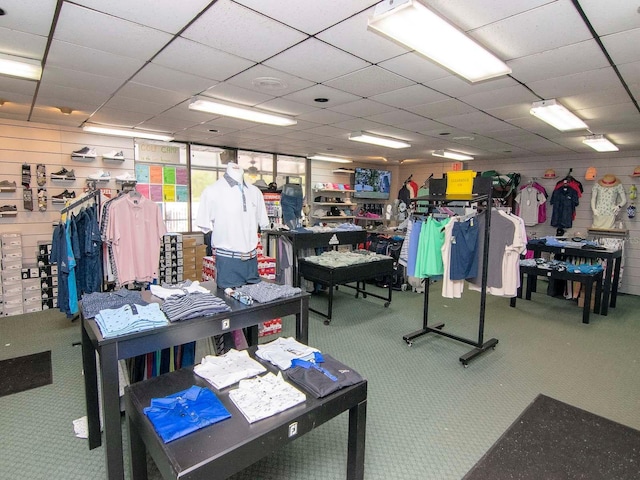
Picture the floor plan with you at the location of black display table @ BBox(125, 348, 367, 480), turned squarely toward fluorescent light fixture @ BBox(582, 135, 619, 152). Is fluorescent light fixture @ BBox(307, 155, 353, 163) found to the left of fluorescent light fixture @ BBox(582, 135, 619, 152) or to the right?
left

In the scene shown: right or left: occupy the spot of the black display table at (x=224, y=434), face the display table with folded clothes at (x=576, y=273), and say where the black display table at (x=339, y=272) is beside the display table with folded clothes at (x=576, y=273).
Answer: left

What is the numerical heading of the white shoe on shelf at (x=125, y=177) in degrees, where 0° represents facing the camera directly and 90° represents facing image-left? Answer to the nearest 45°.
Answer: approximately 90°

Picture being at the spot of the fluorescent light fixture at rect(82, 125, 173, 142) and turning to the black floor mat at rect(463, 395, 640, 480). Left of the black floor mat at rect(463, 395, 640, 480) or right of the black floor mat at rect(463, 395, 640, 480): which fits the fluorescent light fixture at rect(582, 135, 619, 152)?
left

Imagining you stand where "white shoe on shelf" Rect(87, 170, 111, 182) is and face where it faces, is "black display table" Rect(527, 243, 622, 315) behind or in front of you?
behind

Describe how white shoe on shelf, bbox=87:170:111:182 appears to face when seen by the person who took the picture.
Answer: facing to the left of the viewer

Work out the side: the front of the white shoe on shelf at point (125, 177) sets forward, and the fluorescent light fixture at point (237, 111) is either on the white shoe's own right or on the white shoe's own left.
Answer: on the white shoe's own left

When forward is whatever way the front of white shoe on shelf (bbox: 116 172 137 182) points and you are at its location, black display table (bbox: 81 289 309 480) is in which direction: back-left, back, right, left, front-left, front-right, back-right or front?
left

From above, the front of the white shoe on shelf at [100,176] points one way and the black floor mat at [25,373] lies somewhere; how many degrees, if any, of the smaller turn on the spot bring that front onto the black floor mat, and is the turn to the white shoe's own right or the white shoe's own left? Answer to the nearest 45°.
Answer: approximately 90° to the white shoe's own left

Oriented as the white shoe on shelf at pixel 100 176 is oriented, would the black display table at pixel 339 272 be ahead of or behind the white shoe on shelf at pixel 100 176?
behind
